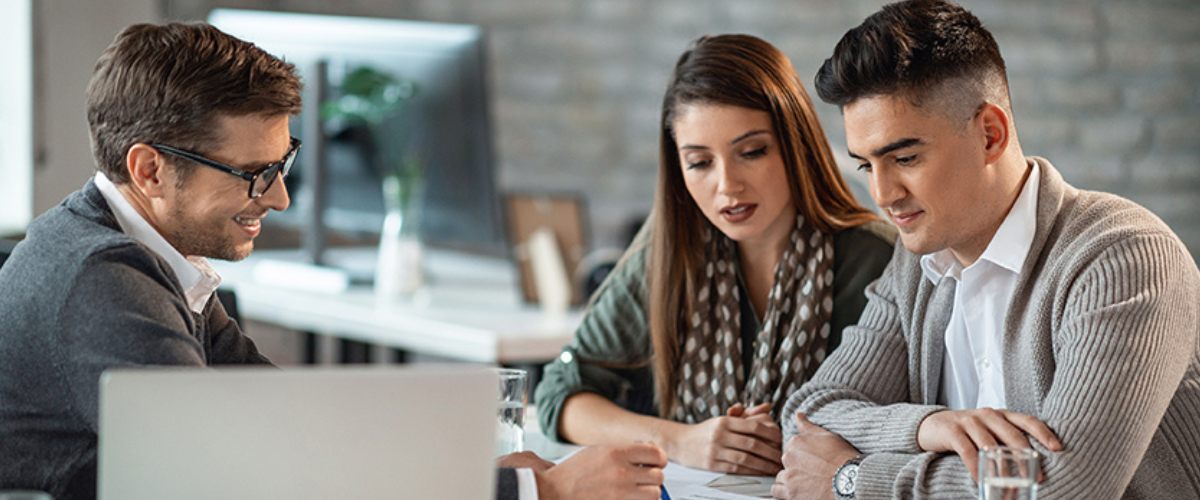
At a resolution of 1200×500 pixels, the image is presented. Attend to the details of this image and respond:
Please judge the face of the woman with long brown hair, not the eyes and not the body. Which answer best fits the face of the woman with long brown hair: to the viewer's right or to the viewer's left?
to the viewer's left

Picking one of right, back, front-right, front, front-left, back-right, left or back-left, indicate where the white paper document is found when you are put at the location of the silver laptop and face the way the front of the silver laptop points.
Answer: front-right

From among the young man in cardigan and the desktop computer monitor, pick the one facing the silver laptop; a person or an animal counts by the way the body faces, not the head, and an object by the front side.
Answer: the young man in cardigan

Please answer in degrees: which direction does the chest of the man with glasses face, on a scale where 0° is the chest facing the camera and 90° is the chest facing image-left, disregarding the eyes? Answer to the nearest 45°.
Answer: approximately 270°

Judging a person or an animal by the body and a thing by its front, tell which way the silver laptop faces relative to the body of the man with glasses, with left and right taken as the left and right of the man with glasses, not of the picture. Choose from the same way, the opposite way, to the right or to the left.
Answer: to the left

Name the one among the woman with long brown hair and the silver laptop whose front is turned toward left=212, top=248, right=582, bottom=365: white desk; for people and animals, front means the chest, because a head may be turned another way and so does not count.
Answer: the silver laptop

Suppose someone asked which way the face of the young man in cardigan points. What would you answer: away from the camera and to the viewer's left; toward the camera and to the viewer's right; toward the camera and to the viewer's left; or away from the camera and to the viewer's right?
toward the camera and to the viewer's left

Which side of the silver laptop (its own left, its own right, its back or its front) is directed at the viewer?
back

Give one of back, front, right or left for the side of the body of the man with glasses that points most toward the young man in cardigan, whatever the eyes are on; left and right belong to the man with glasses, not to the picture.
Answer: front
